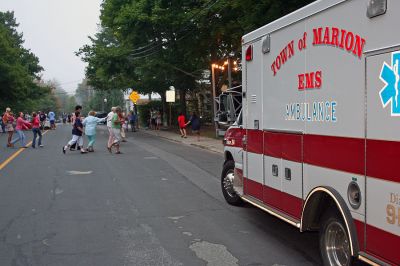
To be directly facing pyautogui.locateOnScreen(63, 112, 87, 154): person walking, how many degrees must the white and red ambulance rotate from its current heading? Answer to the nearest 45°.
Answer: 0° — it already faces them

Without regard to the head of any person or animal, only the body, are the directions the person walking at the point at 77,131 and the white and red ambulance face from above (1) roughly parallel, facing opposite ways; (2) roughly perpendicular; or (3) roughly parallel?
roughly perpendicular

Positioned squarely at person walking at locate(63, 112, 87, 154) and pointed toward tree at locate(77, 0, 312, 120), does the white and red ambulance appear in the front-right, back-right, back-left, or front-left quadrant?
back-right

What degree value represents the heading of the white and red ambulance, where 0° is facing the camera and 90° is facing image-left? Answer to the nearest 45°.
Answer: approximately 135°
